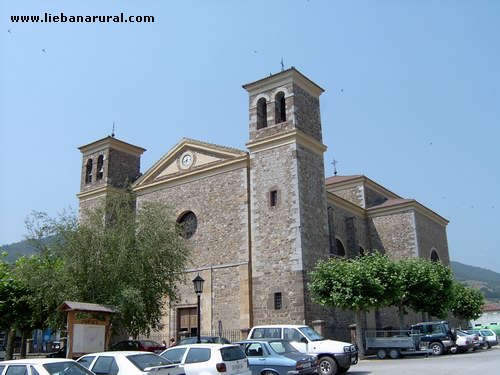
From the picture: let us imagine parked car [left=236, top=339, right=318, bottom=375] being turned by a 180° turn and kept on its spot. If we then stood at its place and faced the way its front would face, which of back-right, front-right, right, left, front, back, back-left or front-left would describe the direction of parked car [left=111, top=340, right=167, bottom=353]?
back

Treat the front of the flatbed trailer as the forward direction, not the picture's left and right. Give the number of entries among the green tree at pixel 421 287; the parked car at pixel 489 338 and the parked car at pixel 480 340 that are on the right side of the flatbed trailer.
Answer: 0

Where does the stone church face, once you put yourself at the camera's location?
facing the viewer and to the left of the viewer

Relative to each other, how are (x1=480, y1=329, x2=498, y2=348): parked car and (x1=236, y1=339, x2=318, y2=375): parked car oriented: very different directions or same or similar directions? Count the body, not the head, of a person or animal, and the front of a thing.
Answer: very different directions

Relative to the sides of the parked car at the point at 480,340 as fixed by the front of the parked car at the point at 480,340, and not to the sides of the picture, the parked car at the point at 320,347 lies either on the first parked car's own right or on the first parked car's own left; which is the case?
on the first parked car's own right

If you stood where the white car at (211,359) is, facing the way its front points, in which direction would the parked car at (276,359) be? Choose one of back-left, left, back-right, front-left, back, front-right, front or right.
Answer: right

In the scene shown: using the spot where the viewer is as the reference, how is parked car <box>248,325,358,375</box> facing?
facing the viewer and to the right of the viewer

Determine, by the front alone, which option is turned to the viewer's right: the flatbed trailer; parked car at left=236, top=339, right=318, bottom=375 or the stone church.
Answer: the flatbed trailer

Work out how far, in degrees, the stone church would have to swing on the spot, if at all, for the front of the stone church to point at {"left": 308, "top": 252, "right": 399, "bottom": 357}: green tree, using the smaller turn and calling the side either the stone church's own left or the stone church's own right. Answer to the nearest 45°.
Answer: approximately 90° to the stone church's own left

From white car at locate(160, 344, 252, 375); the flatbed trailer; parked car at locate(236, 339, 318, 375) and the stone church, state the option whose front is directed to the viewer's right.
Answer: the flatbed trailer
